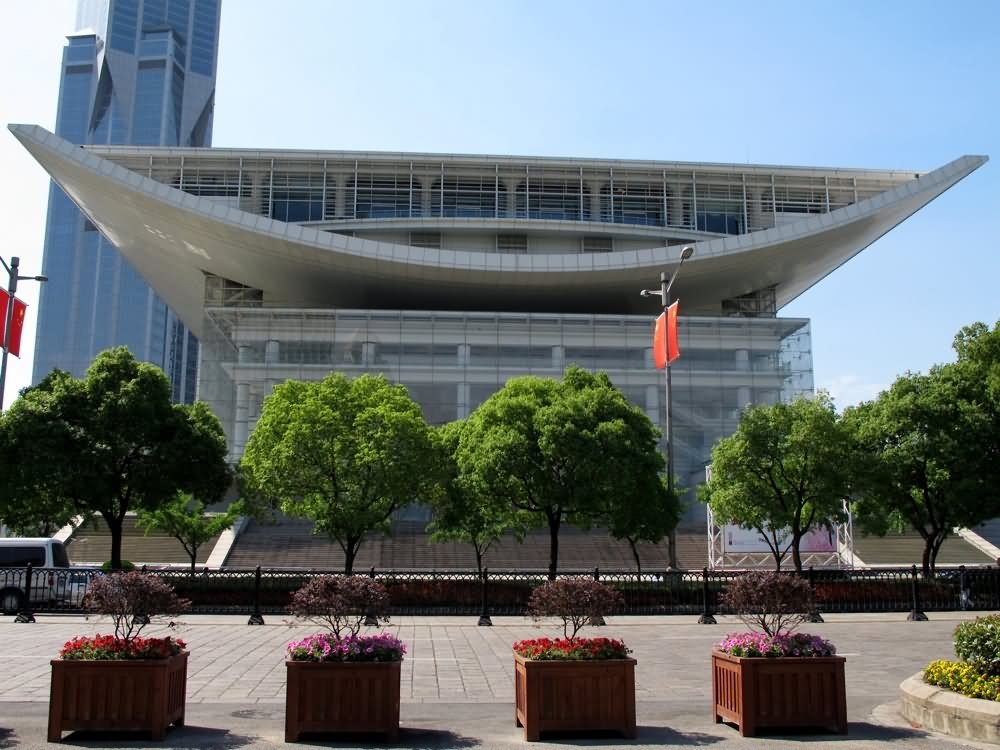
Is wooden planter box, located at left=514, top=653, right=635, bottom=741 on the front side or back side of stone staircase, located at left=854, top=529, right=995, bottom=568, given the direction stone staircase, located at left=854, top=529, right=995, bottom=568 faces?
on the front side

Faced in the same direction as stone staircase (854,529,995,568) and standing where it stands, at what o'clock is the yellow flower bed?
The yellow flower bed is roughly at 12 o'clock from the stone staircase.

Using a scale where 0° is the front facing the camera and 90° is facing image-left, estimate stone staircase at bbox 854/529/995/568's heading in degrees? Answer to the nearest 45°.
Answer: approximately 0°

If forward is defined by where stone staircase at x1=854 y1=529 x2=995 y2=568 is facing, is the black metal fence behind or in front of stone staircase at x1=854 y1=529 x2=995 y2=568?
in front

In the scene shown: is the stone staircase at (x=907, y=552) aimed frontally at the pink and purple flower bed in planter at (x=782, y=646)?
yes

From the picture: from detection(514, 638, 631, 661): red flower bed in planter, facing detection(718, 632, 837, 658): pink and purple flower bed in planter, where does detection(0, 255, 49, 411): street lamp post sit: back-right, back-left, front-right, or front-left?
back-left

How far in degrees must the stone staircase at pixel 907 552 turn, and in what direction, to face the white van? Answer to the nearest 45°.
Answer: approximately 45° to its right

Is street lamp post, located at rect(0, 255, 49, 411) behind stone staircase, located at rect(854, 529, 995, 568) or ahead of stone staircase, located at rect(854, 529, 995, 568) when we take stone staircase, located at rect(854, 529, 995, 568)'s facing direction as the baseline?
ahead

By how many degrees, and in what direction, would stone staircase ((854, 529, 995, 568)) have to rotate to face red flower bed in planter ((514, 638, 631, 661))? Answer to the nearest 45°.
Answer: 0° — it already faces it
